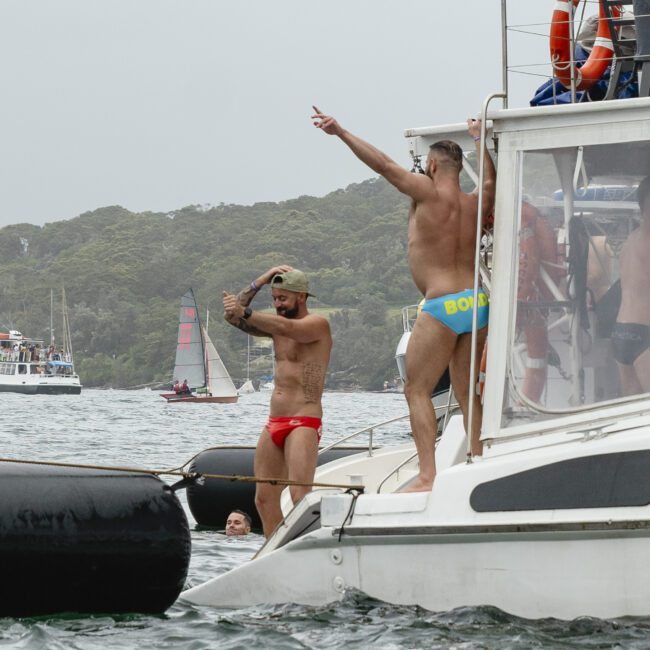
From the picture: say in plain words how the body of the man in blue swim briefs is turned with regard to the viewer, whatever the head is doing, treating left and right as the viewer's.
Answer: facing away from the viewer and to the left of the viewer

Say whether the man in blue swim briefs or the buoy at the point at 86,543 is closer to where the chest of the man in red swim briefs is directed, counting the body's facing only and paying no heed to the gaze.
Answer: the buoy
